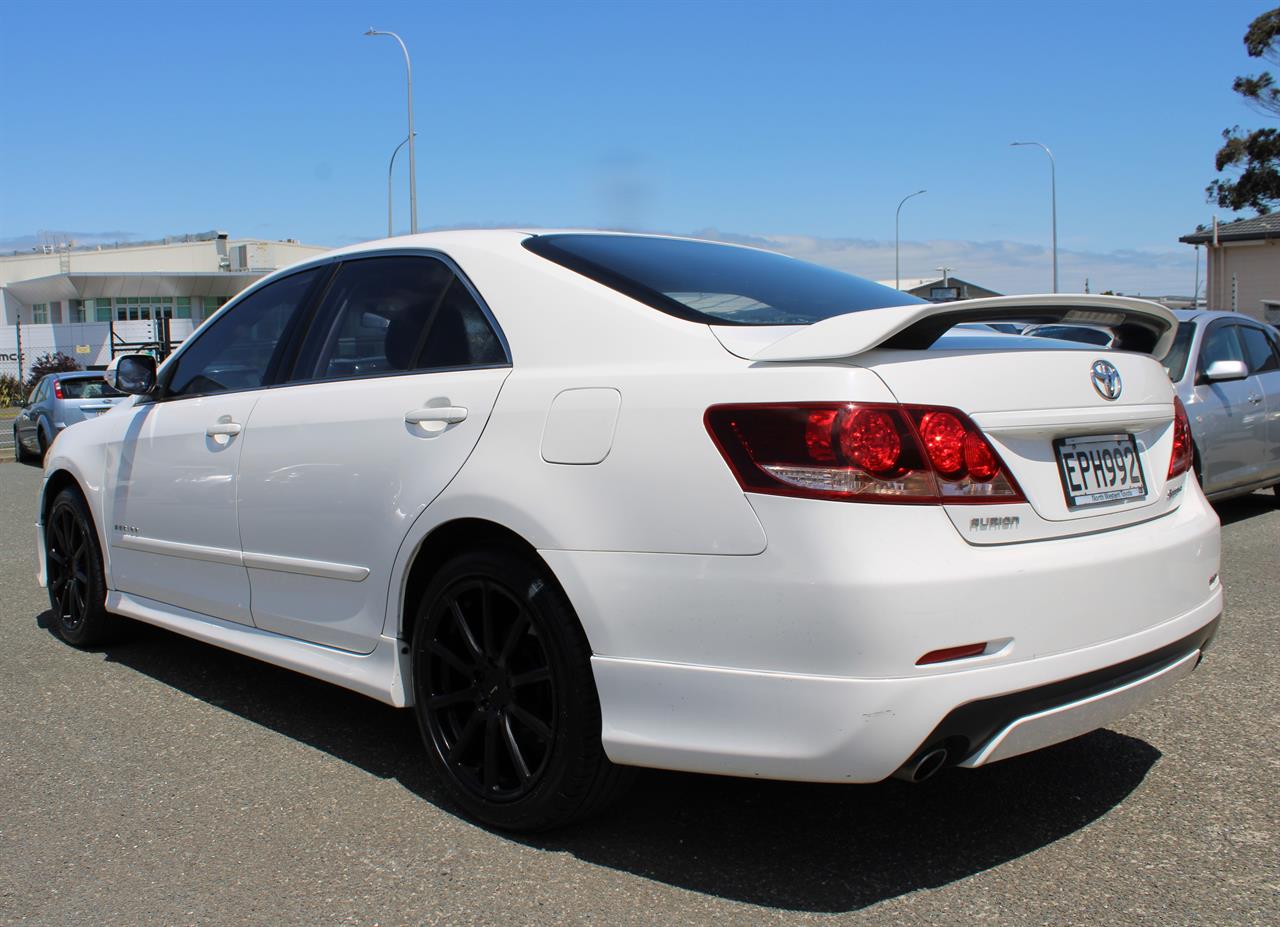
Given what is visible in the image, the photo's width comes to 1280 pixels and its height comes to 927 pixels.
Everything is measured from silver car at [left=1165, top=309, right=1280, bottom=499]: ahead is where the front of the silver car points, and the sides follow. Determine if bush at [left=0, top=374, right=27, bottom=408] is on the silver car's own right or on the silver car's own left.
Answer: on the silver car's own right

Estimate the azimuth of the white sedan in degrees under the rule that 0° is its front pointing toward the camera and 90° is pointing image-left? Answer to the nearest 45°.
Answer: approximately 135°

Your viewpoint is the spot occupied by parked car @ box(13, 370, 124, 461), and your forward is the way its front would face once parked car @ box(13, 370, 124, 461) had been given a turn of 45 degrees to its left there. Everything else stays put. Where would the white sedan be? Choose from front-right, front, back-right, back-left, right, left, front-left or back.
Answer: left

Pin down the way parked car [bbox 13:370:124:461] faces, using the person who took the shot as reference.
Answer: facing away from the viewer and to the left of the viewer
